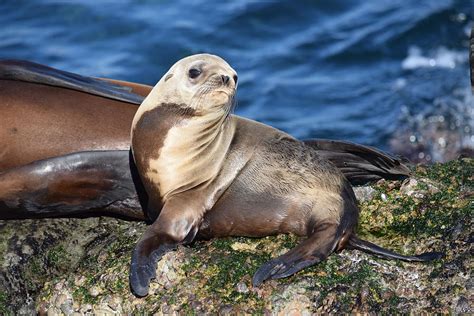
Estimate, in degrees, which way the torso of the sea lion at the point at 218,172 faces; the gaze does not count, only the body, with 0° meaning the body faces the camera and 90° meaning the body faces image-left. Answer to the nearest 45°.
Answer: approximately 45°

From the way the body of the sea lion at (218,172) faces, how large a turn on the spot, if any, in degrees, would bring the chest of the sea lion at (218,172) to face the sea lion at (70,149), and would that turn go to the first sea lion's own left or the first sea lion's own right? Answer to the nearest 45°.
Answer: approximately 45° to the first sea lion's own right
